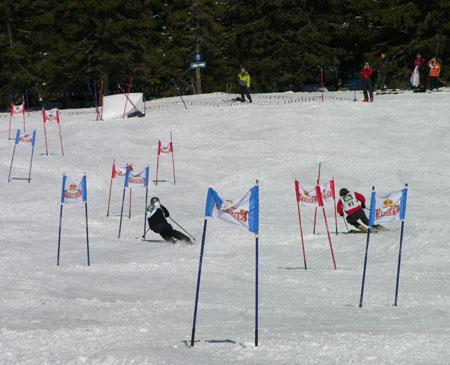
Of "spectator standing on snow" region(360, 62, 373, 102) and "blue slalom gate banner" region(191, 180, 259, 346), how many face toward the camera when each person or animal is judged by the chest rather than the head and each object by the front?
2

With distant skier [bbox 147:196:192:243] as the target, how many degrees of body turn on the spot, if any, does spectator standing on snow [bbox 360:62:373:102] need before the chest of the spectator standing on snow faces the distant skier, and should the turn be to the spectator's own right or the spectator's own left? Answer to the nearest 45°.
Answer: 0° — they already face them

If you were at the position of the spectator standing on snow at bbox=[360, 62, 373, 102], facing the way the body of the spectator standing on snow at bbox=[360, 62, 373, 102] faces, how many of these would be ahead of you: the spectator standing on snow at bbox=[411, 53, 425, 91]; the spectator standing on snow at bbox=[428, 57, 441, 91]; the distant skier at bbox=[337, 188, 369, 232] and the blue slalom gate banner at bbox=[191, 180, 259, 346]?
2

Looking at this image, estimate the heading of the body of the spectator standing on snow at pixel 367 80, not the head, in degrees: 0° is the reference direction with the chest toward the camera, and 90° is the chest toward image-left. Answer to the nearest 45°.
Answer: approximately 0°

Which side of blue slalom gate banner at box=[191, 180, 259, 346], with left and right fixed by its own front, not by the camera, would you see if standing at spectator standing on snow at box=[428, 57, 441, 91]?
back

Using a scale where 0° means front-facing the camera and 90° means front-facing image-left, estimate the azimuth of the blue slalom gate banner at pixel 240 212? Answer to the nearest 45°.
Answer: approximately 0°

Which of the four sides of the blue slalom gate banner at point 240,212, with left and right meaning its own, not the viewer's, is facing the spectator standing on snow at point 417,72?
back

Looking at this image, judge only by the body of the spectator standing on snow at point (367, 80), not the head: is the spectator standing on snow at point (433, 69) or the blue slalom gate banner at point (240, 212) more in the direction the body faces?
the blue slalom gate banner

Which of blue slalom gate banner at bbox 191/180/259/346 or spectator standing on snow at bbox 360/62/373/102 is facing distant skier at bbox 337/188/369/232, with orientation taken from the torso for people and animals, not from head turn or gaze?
the spectator standing on snow

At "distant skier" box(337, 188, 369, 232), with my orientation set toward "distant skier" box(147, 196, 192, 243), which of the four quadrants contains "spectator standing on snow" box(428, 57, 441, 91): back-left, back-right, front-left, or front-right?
back-right

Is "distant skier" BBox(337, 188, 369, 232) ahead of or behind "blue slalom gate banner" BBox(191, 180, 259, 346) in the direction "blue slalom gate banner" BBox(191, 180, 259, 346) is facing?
behind

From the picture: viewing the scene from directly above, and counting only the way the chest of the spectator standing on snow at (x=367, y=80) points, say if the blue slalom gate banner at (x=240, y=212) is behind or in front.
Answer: in front

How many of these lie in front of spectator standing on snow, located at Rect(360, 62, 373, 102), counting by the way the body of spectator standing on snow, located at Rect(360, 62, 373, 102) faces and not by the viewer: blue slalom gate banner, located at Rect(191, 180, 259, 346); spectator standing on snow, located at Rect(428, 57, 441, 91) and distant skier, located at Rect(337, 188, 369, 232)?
2

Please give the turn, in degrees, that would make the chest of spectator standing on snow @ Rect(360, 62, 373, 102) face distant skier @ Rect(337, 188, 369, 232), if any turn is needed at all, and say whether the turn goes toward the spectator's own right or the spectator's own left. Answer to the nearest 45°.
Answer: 0° — they already face them

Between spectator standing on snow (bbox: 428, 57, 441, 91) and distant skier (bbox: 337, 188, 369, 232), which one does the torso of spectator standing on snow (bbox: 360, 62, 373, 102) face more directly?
the distant skier

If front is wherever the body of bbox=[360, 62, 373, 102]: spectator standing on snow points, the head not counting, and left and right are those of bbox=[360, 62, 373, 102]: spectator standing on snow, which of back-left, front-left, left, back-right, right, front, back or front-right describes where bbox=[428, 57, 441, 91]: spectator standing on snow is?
back-left
